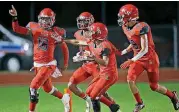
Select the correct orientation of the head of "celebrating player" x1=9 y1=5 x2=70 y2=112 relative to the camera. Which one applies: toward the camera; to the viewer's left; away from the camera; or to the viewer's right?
toward the camera

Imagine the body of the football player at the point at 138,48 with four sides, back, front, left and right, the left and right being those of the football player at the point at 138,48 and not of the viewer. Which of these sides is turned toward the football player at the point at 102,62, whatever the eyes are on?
front

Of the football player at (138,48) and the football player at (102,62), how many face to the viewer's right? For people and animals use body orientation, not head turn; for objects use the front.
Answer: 0

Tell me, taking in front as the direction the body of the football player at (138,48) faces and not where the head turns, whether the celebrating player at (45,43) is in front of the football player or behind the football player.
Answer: in front

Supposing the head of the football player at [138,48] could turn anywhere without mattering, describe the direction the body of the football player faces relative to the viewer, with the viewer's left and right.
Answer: facing the viewer and to the left of the viewer

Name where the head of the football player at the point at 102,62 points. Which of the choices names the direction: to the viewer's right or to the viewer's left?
to the viewer's left

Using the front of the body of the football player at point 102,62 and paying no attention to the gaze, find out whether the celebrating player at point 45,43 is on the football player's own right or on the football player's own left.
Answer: on the football player's own right

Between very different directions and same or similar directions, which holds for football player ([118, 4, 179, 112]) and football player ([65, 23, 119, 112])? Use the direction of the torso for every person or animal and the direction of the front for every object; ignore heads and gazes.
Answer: same or similar directions

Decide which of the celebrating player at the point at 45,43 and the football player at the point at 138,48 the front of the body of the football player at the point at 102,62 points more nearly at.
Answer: the celebrating player
